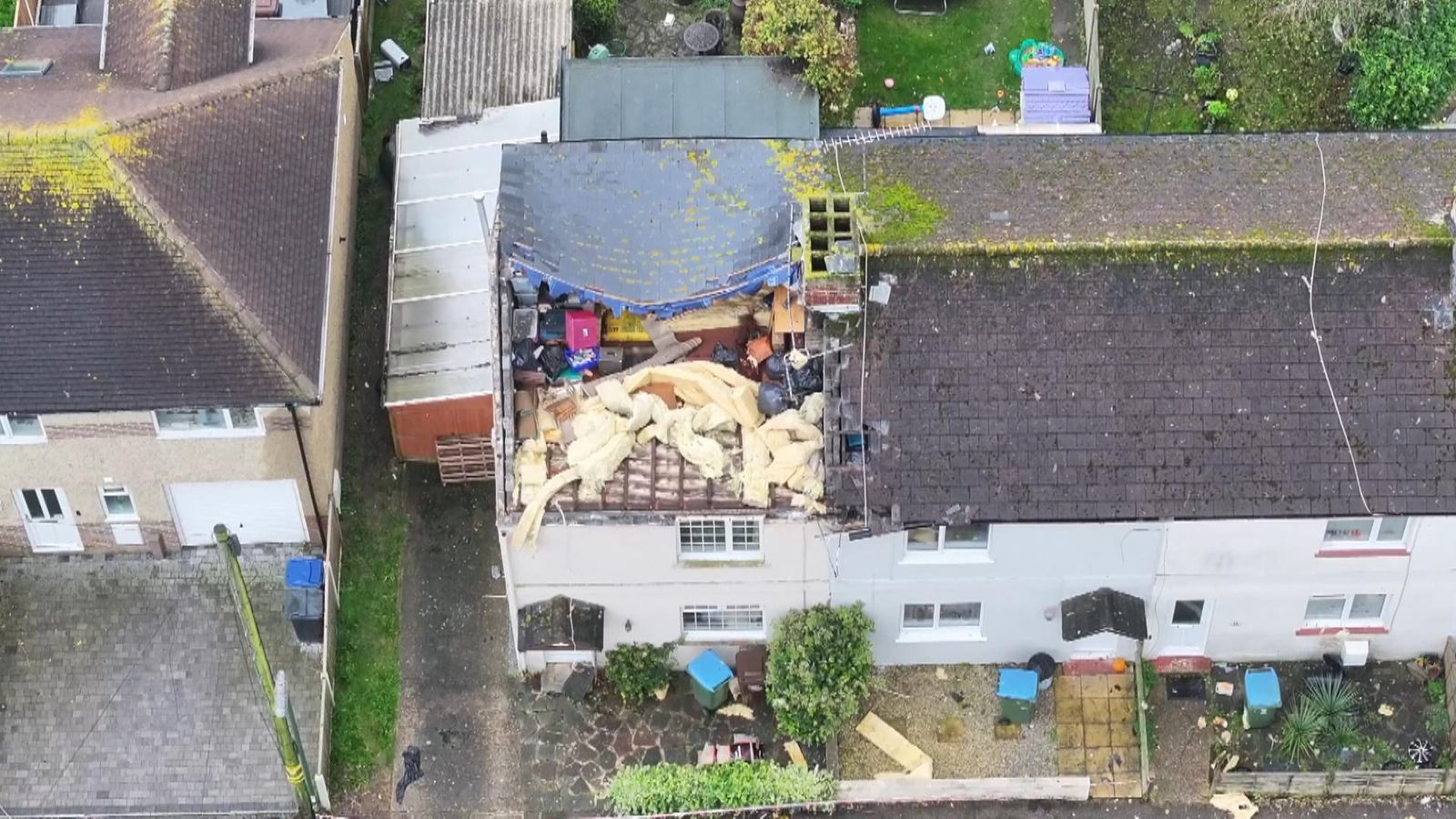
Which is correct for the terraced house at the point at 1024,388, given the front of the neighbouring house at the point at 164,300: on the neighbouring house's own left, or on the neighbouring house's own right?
on the neighbouring house's own left

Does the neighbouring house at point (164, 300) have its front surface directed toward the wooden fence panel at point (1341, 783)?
no

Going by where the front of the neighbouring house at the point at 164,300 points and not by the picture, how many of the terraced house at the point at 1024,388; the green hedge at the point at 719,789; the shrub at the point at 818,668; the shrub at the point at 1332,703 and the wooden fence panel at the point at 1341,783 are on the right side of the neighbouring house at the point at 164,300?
0

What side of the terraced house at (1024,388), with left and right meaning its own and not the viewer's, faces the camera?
front

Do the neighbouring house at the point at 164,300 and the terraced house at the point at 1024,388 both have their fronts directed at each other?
no

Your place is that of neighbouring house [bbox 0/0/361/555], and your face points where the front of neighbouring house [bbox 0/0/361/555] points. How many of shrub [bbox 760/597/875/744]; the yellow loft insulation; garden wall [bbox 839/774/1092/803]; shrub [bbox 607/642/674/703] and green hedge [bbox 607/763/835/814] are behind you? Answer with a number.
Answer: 0

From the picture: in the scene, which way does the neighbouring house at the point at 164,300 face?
toward the camera

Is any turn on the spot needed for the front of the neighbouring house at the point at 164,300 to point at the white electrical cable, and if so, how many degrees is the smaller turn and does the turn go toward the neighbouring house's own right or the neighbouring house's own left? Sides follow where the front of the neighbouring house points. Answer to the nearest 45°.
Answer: approximately 45° to the neighbouring house's own left

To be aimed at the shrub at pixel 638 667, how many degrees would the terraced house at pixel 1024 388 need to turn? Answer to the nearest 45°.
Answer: approximately 90° to its right

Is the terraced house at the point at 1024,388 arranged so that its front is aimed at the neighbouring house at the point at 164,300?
no

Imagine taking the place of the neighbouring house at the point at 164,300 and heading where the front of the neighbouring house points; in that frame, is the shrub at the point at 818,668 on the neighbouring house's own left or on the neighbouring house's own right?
on the neighbouring house's own left

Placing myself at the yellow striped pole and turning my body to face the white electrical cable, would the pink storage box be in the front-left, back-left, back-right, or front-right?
front-left

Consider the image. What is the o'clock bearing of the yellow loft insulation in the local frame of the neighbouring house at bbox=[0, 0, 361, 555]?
The yellow loft insulation is roughly at 10 o'clock from the neighbouring house.

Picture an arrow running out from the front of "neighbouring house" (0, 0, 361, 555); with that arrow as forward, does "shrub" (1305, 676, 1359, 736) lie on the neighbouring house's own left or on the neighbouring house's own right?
on the neighbouring house's own left

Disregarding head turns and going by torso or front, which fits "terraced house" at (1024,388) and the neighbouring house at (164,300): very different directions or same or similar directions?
same or similar directions
